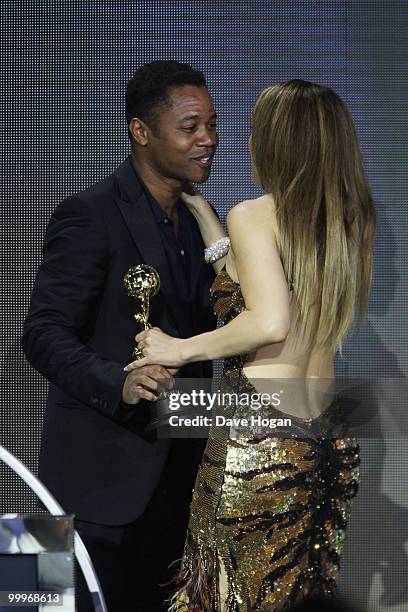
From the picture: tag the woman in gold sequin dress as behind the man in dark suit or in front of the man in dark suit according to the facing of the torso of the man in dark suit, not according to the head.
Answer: in front

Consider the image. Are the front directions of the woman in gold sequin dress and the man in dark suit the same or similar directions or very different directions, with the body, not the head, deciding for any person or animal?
very different directions

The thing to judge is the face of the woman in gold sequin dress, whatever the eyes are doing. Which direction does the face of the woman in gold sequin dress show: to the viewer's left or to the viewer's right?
to the viewer's left

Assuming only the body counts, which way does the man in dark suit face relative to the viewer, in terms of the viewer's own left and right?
facing the viewer and to the right of the viewer

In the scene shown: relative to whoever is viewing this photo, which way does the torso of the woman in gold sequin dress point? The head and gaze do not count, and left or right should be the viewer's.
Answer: facing away from the viewer and to the left of the viewer

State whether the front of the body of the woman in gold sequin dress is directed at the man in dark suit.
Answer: yes
